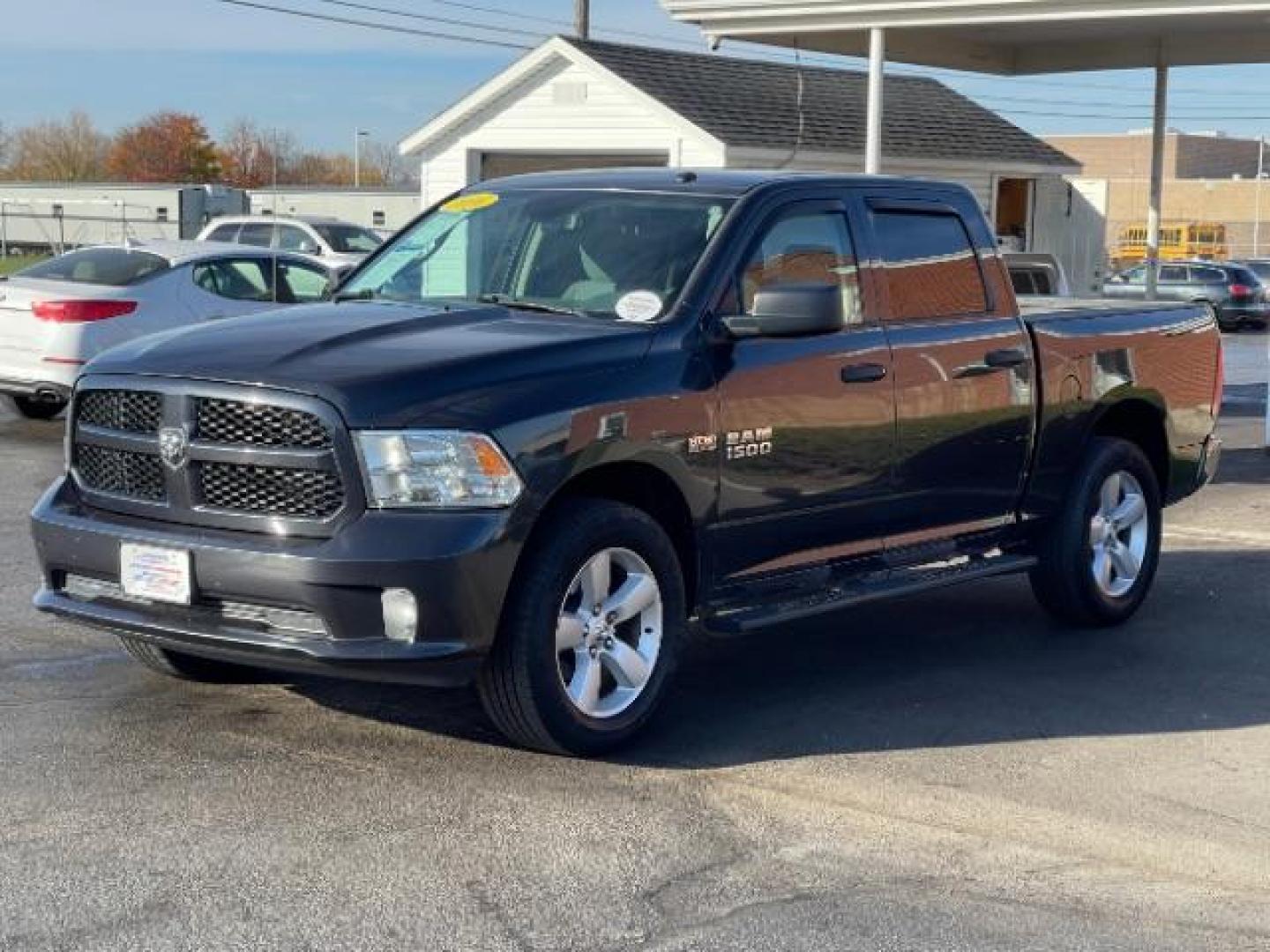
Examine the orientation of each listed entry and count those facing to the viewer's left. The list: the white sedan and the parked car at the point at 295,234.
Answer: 0

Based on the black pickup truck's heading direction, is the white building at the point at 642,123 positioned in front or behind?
behind

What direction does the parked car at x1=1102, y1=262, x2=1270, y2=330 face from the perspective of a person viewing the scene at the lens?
facing away from the viewer and to the left of the viewer

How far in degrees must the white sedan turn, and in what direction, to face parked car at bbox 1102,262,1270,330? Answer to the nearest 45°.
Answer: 0° — it already faces it

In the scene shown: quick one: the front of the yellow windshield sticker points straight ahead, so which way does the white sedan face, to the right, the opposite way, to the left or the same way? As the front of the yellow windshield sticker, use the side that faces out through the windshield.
the opposite way

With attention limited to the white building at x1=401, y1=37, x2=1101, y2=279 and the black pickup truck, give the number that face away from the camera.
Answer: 0

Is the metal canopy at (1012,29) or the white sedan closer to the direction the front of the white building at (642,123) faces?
the white sedan

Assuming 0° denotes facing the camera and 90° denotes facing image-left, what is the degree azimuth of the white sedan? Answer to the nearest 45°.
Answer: approximately 225°

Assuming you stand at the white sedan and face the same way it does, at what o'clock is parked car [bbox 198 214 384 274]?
The parked car is roughly at 11 o'clock from the white sedan.

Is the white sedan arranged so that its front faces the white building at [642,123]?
yes
